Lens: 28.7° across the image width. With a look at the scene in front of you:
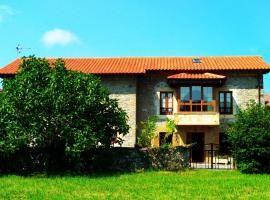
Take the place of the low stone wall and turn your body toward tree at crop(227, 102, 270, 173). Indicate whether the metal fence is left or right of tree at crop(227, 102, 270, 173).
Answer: left

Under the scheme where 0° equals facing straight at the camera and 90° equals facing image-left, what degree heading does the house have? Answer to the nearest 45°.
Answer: approximately 0°

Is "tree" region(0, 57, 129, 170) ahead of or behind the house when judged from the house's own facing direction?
ahead

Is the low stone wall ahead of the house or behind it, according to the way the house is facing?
ahead

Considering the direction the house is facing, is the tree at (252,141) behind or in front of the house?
in front
